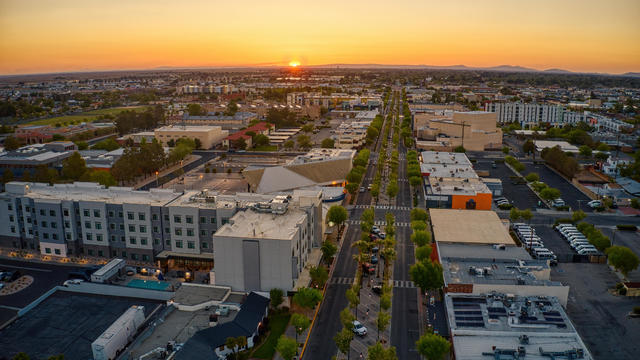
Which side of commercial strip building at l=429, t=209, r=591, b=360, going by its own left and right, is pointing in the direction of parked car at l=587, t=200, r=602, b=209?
right

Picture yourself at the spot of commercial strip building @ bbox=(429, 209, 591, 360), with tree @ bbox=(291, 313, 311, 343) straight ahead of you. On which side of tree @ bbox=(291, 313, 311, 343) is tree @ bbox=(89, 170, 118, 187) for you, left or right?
right

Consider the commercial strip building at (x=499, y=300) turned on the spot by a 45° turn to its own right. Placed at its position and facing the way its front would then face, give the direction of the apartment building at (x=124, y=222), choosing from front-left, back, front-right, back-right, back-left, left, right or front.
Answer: front-left

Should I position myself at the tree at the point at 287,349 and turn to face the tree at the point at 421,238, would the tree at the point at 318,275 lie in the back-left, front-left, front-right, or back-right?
front-left

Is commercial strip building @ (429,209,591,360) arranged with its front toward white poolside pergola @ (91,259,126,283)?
yes

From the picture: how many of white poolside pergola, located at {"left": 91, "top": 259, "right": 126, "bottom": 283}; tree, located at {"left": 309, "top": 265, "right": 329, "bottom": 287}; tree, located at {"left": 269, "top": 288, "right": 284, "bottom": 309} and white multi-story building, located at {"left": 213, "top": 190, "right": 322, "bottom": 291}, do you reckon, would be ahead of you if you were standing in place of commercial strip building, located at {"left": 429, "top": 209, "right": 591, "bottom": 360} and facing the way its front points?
4

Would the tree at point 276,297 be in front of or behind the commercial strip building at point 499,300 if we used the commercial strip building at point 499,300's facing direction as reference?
in front

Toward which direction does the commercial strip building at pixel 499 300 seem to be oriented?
to the viewer's left

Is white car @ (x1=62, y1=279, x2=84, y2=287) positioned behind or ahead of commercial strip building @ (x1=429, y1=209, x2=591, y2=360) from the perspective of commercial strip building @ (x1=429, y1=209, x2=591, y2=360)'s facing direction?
ahead

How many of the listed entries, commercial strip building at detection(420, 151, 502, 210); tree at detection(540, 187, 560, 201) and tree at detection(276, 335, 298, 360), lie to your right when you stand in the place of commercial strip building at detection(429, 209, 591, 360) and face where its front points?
2

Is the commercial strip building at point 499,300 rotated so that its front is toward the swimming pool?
yes

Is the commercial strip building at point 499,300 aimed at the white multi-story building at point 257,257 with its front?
yes

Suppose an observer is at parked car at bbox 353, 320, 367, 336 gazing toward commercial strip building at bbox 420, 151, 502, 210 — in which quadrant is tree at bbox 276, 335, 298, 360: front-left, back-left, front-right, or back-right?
back-left

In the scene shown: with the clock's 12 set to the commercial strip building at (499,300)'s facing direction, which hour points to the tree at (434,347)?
The tree is roughly at 10 o'clock from the commercial strip building.

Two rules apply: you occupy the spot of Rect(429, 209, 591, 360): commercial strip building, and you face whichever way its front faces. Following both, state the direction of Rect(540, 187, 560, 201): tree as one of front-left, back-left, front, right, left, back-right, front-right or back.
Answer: right

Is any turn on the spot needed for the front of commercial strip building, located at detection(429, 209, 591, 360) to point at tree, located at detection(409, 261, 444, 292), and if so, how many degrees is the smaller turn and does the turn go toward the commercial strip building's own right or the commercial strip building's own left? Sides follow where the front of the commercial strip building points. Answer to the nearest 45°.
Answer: approximately 45° to the commercial strip building's own right
